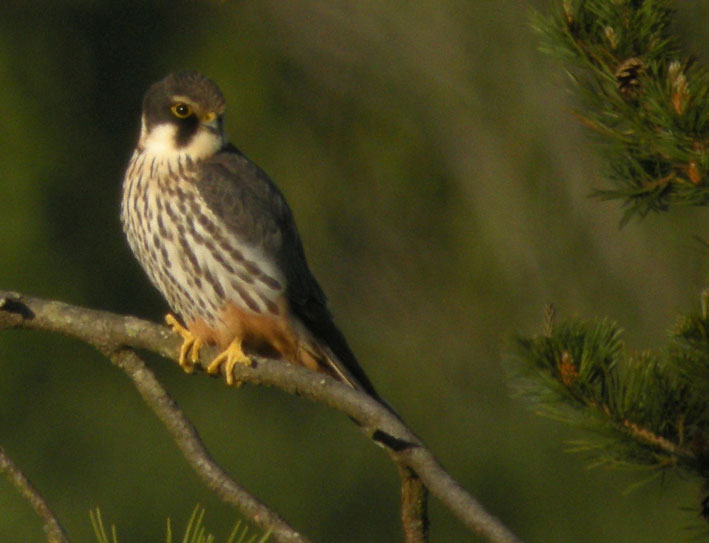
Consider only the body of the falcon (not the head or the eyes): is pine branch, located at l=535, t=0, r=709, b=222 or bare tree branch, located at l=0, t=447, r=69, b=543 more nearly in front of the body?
the bare tree branch

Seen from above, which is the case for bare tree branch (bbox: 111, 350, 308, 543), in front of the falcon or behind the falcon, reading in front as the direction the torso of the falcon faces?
in front

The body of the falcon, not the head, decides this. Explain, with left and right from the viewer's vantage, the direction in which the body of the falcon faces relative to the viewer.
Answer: facing the viewer and to the left of the viewer

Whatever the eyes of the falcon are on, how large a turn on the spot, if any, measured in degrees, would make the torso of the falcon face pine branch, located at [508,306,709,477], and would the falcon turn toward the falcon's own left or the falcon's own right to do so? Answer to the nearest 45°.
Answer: approximately 135° to the falcon's own left

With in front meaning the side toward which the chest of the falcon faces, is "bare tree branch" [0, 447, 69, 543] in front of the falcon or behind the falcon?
in front

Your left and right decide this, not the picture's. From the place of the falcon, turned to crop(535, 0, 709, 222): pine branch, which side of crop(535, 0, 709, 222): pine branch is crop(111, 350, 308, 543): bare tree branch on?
right
